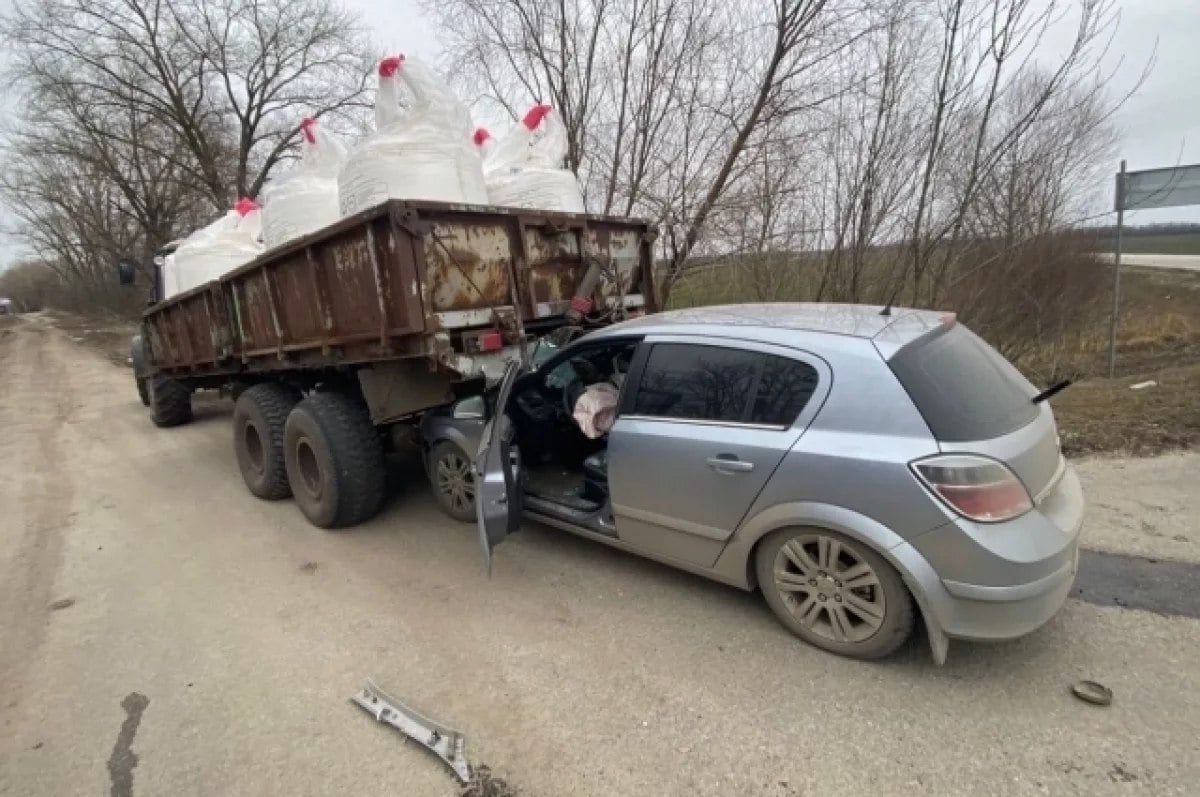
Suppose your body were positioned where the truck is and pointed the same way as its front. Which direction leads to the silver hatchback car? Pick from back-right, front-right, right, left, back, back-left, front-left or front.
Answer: back

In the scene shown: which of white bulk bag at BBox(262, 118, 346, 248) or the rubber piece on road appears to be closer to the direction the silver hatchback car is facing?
the white bulk bag

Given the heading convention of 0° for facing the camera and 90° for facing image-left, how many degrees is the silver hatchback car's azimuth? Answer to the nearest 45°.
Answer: approximately 135°

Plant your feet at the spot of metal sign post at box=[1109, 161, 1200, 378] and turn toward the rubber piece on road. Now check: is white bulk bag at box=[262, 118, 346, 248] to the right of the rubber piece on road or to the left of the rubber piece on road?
right

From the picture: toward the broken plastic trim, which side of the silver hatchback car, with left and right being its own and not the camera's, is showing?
left

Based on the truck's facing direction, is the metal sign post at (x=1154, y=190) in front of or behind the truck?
behind

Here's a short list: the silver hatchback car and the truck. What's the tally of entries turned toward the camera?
0

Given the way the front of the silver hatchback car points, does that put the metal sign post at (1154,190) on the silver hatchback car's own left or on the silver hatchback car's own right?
on the silver hatchback car's own right

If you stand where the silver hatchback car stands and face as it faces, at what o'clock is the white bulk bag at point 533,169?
The white bulk bag is roughly at 12 o'clock from the silver hatchback car.

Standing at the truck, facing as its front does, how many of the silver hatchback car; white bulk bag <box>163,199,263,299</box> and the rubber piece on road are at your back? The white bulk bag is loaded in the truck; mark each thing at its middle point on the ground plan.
2

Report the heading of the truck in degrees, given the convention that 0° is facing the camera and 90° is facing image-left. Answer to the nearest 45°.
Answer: approximately 135°
